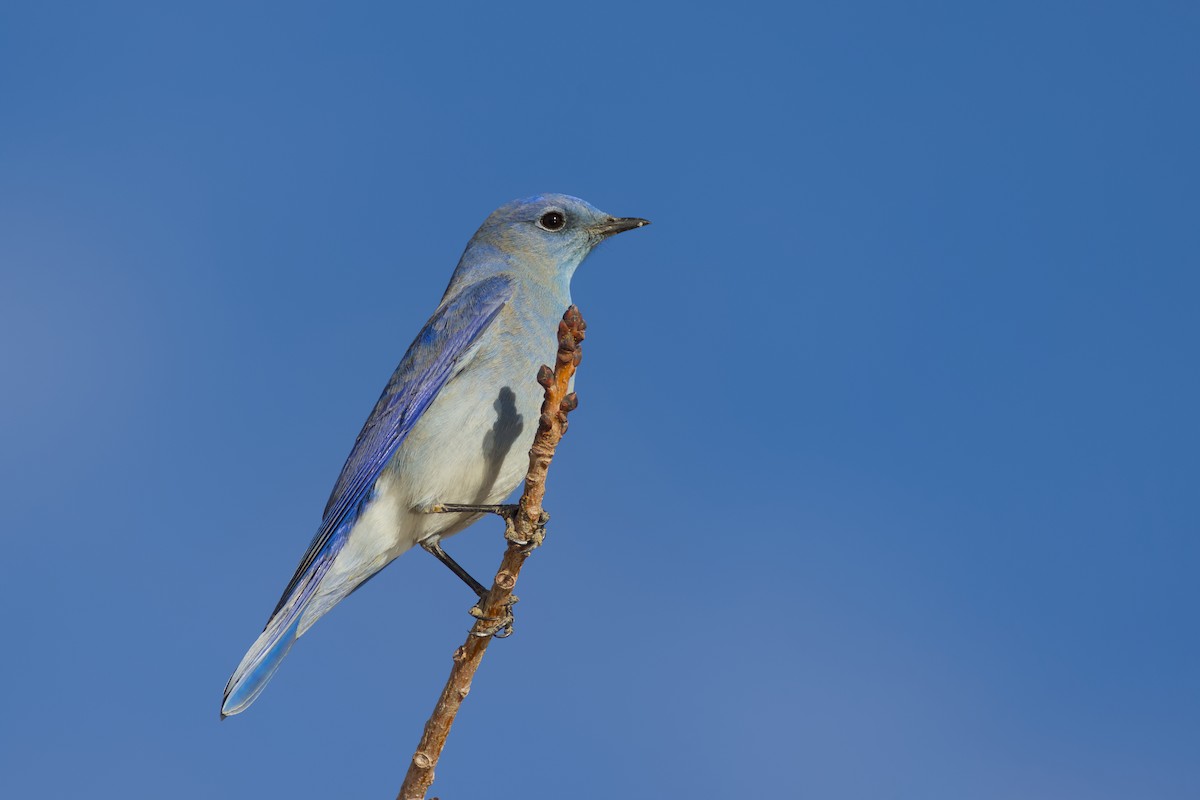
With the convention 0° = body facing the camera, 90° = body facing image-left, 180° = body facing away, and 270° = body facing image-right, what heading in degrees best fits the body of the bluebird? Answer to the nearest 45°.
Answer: approximately 270°
